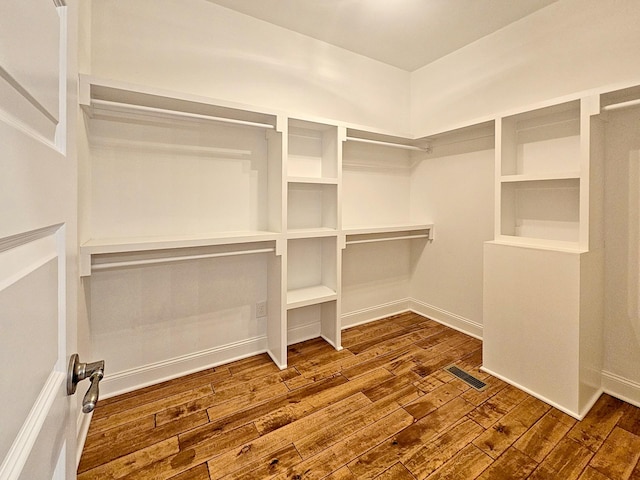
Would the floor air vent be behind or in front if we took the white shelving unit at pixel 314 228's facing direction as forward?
in front

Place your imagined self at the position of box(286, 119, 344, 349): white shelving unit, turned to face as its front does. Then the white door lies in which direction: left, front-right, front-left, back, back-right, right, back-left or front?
front-right

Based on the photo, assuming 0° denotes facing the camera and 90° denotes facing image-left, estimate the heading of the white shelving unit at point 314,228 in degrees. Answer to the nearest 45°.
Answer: approximately 315°

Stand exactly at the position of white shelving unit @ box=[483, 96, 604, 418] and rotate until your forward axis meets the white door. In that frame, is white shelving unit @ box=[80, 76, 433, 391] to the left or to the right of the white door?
right

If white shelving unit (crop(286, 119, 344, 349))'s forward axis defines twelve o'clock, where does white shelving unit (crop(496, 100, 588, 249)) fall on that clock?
white shelving unit (crop(496, 100, 588, 249)) is roughly at 11 o'clock from white shelving unit (crop(286, 119, 344, 349)).

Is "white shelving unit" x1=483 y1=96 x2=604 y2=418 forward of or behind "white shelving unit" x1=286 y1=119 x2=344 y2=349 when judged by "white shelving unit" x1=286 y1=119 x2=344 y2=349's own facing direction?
forward
